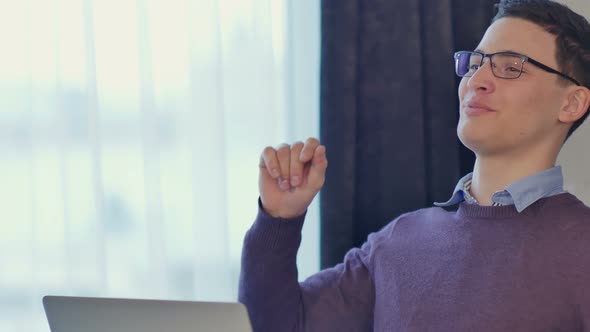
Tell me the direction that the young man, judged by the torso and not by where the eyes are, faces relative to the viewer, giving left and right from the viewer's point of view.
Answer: facing the viewer and to the left of the viewer

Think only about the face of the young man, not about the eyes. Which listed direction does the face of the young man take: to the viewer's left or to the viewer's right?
to the viewer's left
